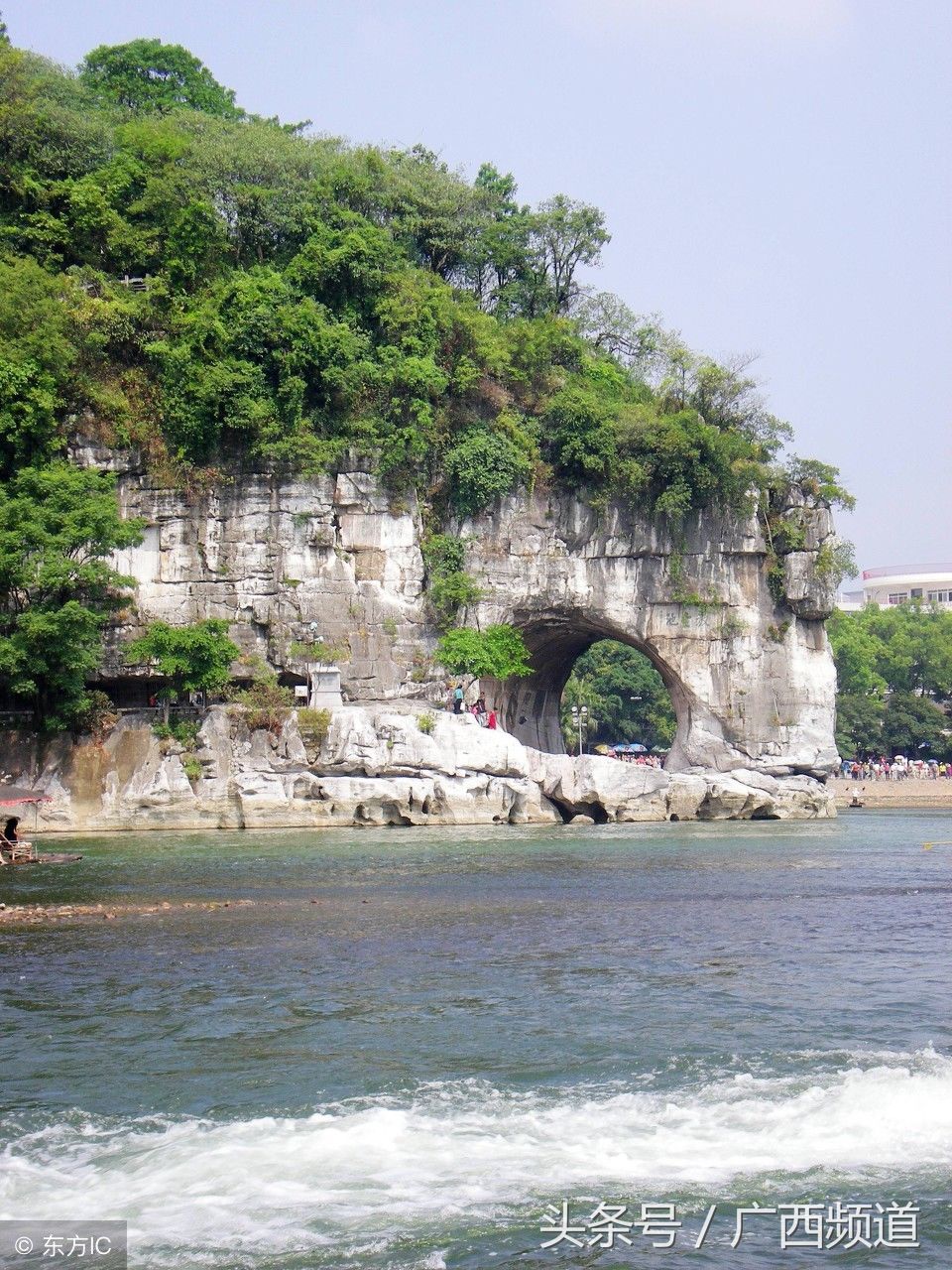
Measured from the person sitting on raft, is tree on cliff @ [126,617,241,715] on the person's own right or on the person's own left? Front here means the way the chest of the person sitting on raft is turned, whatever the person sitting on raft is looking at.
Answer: on the person's own left

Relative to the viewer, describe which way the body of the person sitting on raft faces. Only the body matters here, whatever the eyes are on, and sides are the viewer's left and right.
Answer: facing to the right of the viewer

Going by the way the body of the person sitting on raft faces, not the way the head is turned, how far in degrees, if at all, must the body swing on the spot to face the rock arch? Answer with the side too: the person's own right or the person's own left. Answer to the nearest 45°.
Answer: approximately 45° to the person's own left

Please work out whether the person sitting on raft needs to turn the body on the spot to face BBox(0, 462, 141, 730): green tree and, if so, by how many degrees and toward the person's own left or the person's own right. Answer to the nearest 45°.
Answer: approximately 90° to the person's own left

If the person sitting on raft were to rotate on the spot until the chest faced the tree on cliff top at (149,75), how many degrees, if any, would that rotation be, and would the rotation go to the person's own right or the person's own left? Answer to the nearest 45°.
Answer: approximately 90° to the person's own left
